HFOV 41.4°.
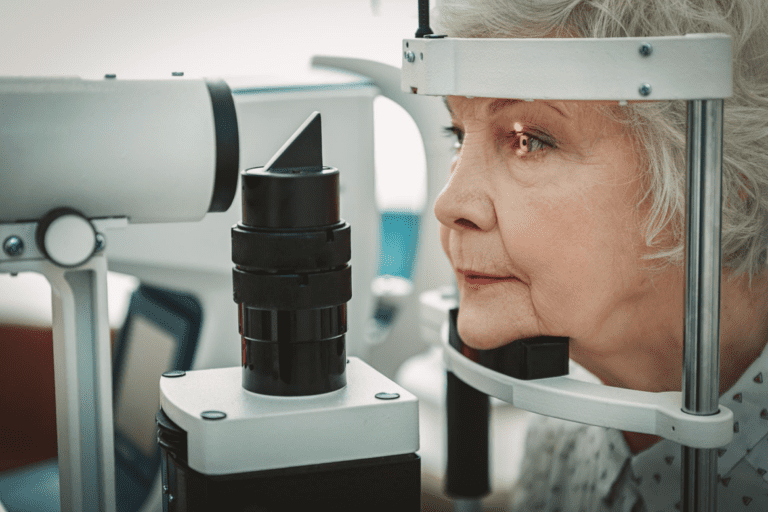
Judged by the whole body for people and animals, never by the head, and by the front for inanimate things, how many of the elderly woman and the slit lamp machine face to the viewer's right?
1

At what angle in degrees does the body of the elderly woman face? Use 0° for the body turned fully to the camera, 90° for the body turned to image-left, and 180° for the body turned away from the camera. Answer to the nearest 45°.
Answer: approximately 45°

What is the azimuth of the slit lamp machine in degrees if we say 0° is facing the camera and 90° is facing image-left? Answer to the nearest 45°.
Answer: approximately 270°
